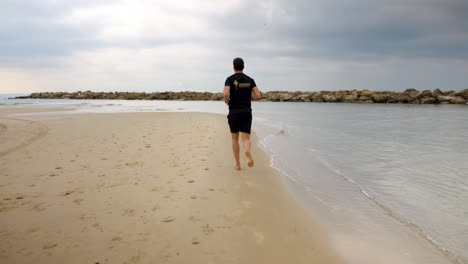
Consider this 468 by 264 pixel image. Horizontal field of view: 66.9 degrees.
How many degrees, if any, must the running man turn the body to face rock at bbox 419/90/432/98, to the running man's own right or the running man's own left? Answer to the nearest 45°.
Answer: approximately 45° to the running man's own right

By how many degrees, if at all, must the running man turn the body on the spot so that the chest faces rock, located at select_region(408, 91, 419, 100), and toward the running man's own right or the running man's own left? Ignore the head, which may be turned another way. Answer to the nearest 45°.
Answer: approximately 45° to the running man's own right

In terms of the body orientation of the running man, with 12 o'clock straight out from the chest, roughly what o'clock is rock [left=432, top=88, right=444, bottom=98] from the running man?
The rock is roughly at 1 o'clock from the running man.

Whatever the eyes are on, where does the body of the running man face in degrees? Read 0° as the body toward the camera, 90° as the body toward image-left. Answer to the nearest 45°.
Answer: approximately 180°
